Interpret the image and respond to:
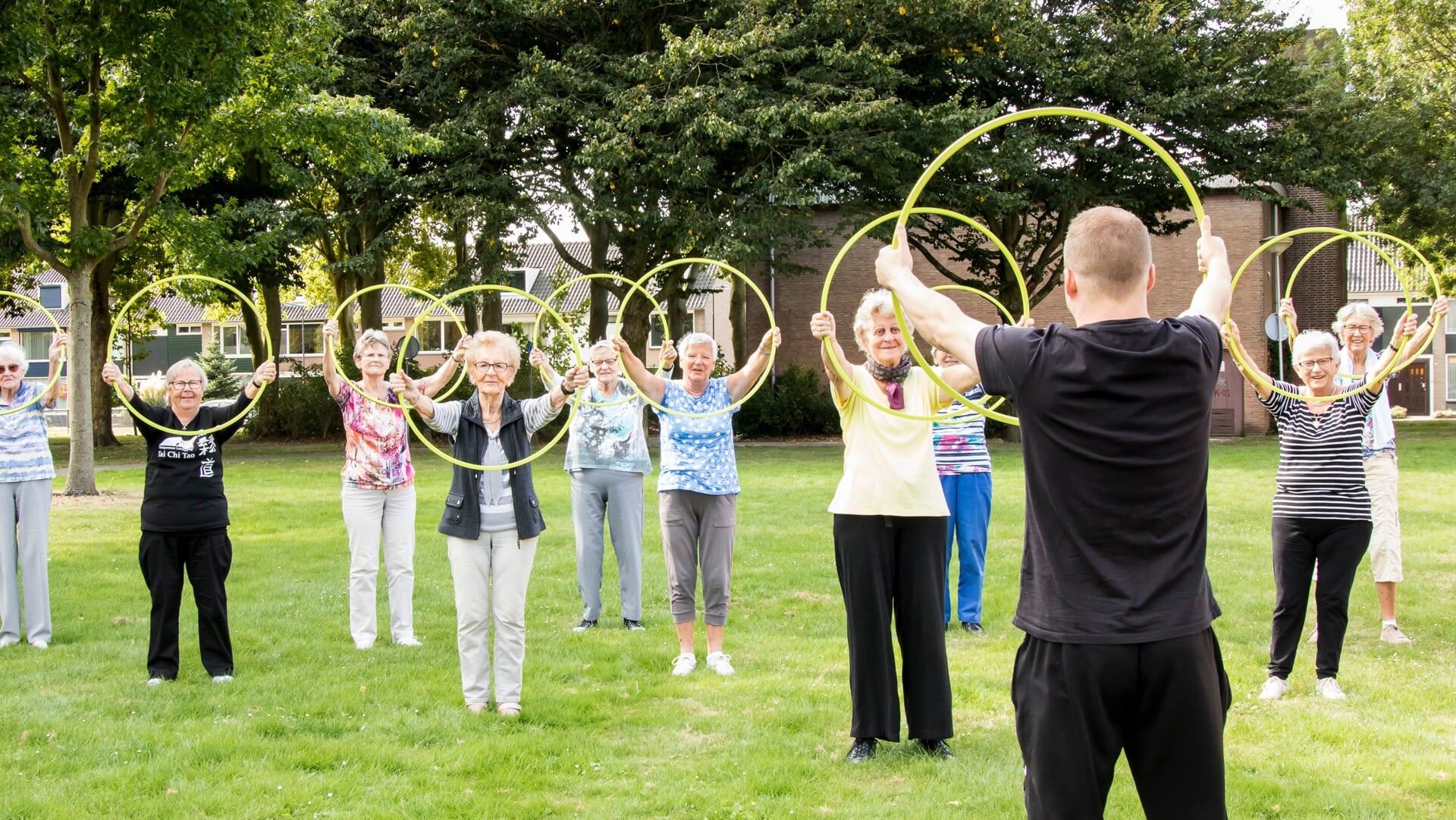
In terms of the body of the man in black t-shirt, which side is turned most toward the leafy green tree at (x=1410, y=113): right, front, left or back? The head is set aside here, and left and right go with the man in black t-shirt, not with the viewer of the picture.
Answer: front

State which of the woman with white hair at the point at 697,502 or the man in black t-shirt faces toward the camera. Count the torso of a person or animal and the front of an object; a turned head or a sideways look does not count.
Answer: the woman with white hair

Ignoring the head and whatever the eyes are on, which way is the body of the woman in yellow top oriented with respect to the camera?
toward the camera

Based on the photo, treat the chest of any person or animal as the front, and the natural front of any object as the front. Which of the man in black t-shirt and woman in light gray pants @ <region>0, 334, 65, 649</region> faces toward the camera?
the woman in light gray pants

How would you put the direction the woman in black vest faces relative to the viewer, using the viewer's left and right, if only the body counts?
facing the viewer

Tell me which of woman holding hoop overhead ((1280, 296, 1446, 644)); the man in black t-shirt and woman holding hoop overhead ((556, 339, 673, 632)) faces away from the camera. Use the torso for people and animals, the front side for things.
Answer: the man in black t-shirt

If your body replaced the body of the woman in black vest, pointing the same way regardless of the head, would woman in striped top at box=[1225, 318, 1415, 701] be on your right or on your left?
on your left

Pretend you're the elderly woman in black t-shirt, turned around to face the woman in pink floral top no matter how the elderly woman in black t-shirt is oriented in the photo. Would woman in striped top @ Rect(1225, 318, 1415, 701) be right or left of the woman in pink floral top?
right

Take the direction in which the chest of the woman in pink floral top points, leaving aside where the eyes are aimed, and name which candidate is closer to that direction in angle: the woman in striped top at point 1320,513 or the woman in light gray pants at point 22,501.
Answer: the woman in striped top

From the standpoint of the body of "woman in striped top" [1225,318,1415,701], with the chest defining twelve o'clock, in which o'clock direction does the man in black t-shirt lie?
The man in black t-shirt is roughly at 12 o'clock from the woman in striped top.

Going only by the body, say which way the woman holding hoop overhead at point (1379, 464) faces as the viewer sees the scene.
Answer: toward the camera

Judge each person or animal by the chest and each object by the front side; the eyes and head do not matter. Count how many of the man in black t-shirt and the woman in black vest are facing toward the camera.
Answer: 1

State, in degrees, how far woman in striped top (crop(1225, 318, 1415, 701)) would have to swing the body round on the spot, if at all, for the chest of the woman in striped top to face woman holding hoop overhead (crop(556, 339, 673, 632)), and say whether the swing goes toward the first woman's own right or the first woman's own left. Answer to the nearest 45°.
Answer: approximately 90° to the first woman's own right

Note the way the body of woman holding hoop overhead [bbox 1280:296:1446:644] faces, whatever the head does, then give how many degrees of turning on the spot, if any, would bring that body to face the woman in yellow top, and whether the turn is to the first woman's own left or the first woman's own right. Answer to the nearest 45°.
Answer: approximately 45° to the first woman's own right

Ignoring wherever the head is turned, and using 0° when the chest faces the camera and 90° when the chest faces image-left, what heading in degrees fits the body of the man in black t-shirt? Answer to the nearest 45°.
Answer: approximately 180°

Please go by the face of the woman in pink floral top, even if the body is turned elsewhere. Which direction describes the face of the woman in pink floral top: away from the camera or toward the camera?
toward the camera

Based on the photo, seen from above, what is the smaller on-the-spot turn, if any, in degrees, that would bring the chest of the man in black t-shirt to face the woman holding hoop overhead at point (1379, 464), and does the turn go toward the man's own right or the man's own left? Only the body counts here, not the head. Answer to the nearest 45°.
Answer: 0° — they already face them
